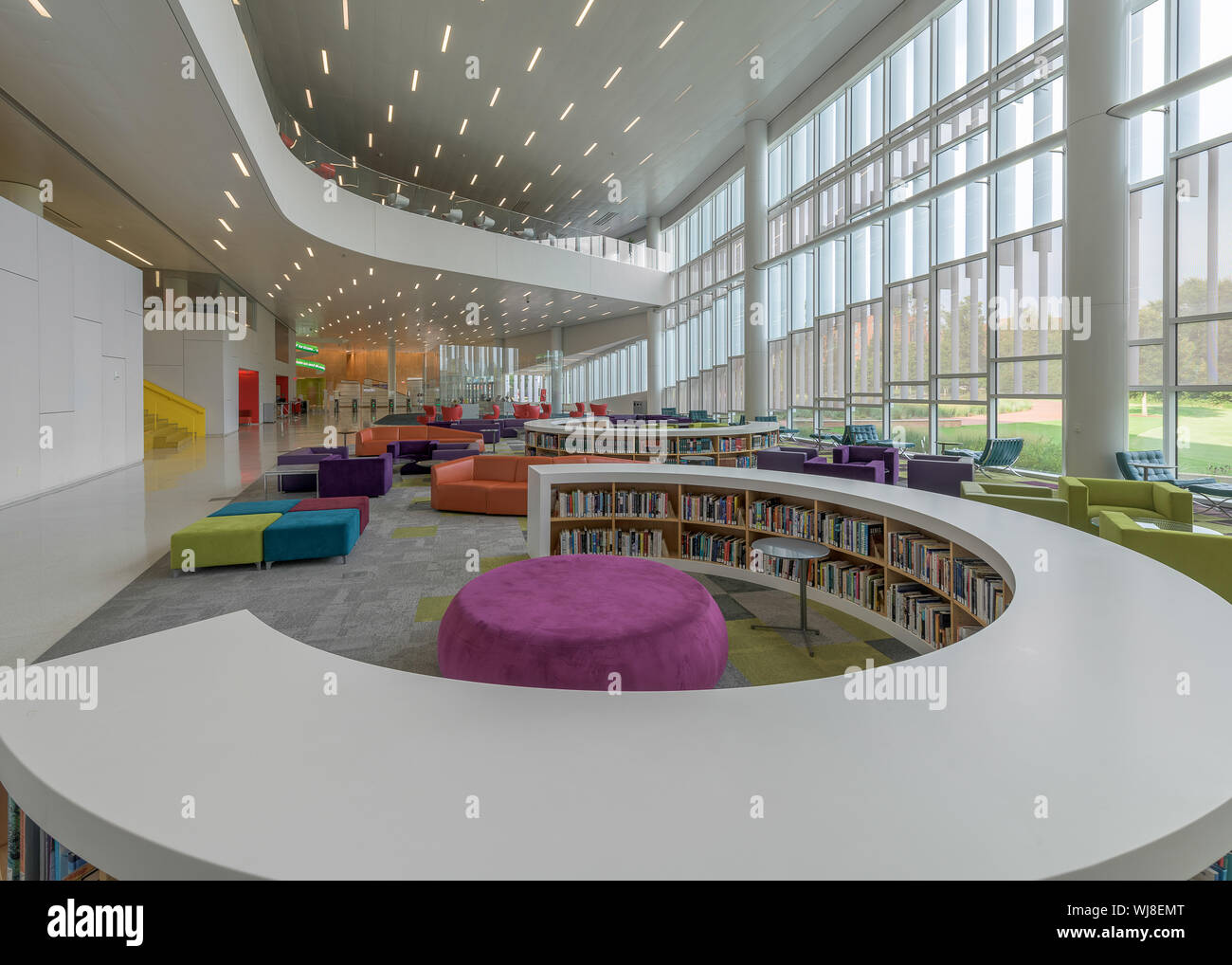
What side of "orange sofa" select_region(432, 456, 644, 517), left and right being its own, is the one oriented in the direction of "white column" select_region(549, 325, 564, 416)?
back

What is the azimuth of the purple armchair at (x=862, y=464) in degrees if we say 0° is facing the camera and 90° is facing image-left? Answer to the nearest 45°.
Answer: approximately 45°

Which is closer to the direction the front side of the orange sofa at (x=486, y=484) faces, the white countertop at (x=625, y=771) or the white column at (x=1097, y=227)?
the white countertop

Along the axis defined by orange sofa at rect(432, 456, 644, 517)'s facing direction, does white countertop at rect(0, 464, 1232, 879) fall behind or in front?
in front

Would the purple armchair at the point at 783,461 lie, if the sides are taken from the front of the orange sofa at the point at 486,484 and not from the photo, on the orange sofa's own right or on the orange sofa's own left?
on the orange sofa's own left

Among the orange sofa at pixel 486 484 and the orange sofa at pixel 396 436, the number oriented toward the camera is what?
2

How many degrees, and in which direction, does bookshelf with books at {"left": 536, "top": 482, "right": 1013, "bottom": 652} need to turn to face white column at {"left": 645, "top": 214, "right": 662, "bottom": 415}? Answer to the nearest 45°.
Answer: approximately 135° to its right

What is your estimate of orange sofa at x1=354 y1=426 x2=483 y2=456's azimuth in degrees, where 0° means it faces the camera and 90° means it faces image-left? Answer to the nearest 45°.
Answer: approximately 0°

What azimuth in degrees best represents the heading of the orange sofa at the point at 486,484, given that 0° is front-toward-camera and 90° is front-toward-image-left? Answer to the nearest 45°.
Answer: approximately 0°

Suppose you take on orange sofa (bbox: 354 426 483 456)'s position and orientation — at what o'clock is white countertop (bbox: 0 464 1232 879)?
The white countertop is roughly at 12 o'clock from the orange sofa.

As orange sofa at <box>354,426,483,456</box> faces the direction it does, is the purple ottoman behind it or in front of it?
in front

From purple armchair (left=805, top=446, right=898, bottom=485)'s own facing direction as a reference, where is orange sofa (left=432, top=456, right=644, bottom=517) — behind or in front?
in front
